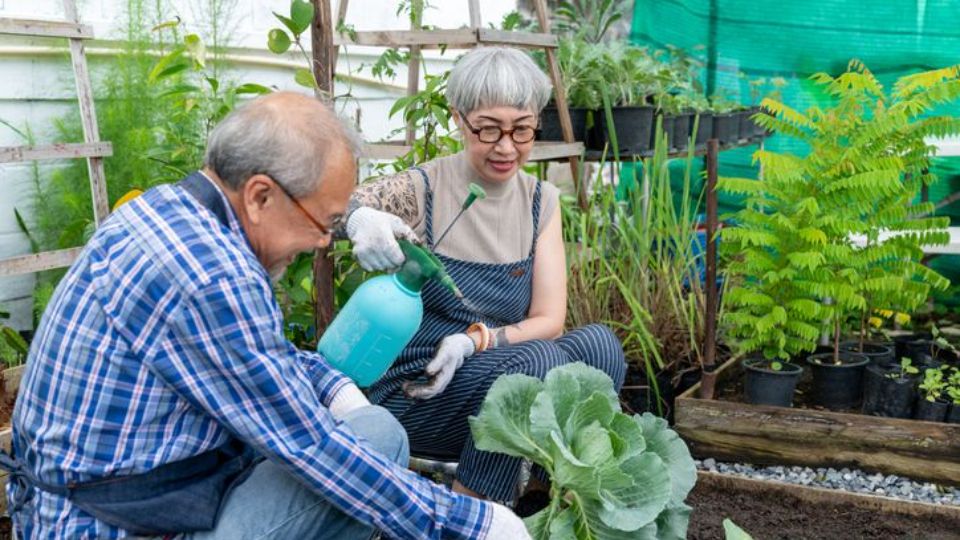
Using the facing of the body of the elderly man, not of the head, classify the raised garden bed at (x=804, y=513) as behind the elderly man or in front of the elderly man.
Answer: in front

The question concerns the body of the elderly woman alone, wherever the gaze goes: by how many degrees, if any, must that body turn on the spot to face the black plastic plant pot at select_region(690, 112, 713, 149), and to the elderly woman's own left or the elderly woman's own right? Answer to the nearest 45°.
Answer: approximately 135° to the elderly woman's own left

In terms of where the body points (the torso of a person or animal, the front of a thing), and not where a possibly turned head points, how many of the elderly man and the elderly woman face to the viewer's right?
1

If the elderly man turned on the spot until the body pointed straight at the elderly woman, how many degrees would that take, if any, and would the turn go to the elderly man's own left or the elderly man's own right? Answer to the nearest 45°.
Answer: approximately 45° to the elderly man's own left

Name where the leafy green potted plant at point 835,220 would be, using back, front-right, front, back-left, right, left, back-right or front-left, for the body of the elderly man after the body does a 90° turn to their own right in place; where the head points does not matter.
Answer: back-left

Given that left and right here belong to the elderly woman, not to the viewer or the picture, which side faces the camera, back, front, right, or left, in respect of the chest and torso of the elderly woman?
front

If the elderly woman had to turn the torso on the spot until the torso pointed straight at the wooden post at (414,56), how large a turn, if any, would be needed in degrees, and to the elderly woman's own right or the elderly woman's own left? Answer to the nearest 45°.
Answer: approximately 180°

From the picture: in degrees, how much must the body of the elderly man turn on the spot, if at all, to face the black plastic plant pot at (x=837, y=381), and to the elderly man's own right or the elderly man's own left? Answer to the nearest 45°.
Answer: approximately 45° to the elderly man's own left

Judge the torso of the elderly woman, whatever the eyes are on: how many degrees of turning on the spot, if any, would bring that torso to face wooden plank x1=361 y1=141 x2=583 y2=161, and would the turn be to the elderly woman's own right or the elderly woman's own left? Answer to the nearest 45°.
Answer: approximately 180°

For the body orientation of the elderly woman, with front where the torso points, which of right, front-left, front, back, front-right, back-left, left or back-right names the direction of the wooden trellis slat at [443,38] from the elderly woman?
back

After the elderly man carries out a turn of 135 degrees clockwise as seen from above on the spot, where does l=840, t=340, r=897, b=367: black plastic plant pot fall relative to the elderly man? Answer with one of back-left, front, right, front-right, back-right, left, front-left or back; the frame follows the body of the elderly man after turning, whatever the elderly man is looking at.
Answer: back

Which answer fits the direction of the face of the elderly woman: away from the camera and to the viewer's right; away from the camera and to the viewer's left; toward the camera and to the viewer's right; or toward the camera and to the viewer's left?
toward the camera and to the viewer's left

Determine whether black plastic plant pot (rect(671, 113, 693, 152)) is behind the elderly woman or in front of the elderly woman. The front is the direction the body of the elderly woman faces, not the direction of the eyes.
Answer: behind

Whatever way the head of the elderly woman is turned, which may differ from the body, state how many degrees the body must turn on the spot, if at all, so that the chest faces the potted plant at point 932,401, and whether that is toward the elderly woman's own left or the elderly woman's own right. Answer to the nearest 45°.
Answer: approximately 90° to the elderly woman's own left

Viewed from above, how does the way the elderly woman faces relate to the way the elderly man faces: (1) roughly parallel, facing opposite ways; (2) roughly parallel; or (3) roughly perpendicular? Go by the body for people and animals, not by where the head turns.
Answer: roughly perpendicular

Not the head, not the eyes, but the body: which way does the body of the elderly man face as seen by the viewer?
to the viewer's right

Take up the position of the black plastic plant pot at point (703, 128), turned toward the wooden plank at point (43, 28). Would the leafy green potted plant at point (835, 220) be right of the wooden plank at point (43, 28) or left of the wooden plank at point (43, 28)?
left
